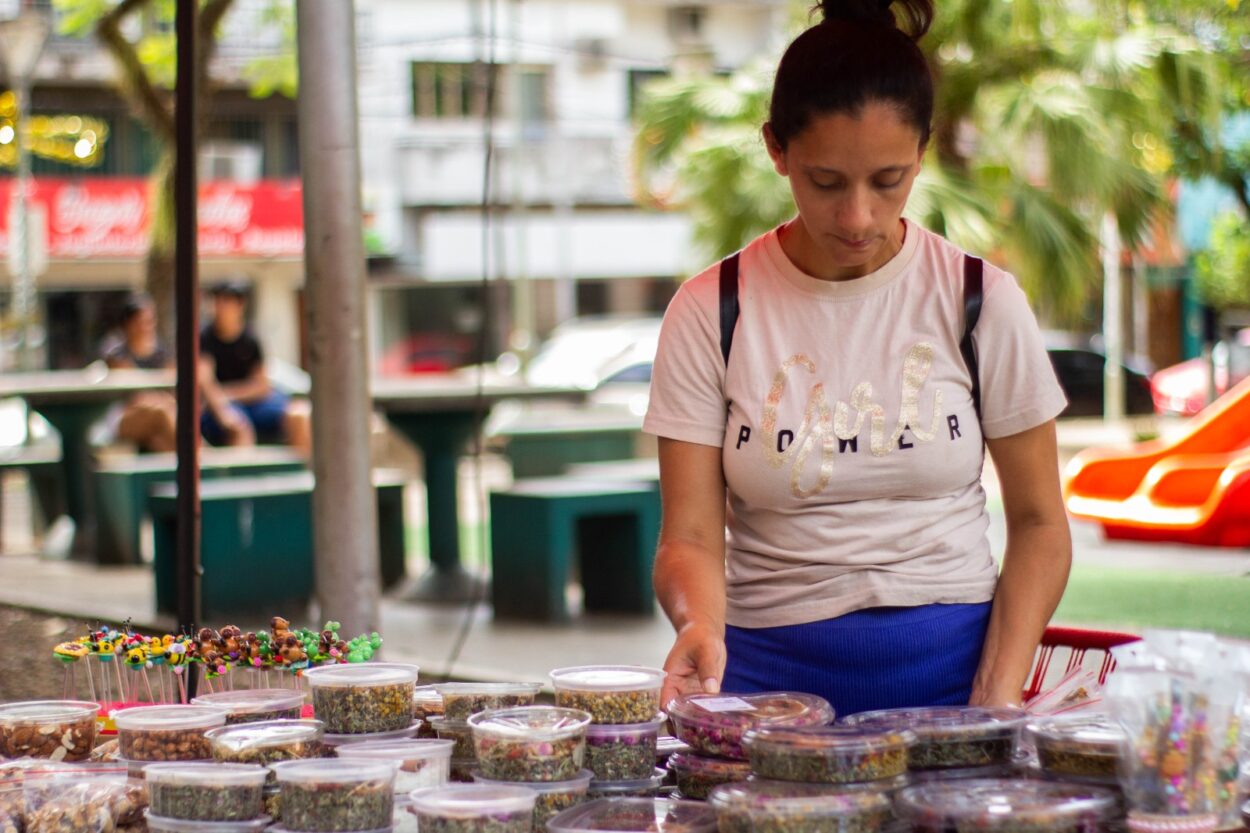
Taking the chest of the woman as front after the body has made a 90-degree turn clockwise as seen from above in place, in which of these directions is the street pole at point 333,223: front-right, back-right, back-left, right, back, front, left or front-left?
front-right

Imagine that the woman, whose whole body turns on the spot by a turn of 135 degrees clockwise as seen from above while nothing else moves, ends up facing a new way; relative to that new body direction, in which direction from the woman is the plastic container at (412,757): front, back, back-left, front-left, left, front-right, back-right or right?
left

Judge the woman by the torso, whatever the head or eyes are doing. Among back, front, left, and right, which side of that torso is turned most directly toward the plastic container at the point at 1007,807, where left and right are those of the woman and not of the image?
front

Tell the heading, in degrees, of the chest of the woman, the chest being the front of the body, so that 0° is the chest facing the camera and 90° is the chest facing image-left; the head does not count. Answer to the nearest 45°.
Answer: approximately 0°

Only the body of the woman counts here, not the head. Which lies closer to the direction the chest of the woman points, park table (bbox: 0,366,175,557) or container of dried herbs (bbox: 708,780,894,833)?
the container of dried herbs

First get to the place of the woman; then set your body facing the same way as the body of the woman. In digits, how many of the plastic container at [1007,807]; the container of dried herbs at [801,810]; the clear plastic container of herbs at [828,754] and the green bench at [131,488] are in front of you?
3

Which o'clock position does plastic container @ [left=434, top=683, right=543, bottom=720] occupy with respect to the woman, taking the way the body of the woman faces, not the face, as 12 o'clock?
The plastic container is roughly at 2 o'clock from the woman.

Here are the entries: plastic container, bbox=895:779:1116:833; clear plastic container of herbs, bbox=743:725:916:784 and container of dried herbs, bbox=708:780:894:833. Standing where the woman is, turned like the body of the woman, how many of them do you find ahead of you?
3

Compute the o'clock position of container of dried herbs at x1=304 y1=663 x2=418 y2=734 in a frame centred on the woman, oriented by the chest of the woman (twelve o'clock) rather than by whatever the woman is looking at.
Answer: The container of dried herbs is roughly at 2 o'clock from the woman.

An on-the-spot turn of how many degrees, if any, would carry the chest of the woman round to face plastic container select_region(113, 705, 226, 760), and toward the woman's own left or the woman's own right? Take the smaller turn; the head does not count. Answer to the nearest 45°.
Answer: approximately 45° to the woman's own right

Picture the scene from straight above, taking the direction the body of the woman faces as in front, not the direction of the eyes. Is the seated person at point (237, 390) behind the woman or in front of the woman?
behind

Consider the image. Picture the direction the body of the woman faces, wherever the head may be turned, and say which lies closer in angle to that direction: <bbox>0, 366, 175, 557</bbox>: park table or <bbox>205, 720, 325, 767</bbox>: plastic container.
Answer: the plastic container

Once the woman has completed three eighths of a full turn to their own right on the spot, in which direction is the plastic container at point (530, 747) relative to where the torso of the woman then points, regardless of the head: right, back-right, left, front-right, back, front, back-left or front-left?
left
